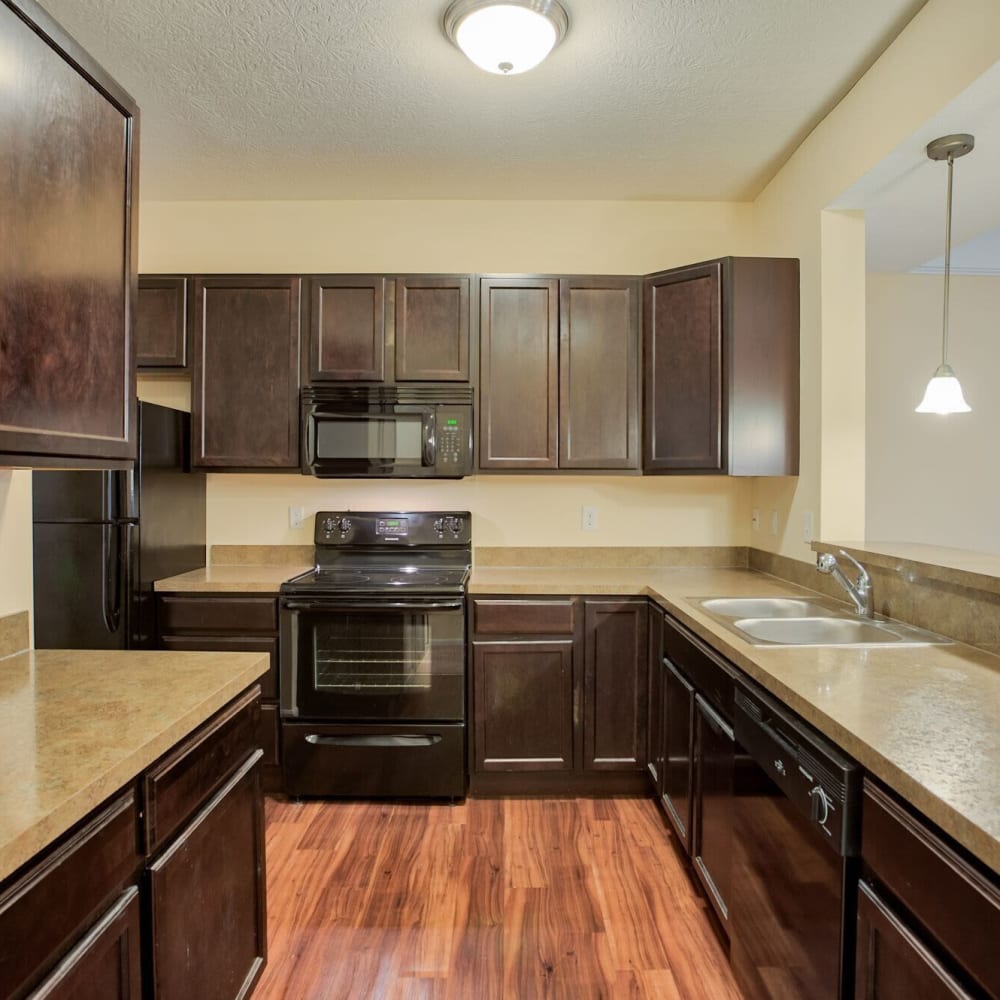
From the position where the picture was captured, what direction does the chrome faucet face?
facing to the left of the viewer

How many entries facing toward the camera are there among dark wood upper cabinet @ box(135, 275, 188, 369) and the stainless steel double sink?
1

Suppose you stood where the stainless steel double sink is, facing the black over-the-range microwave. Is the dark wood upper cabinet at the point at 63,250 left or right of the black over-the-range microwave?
left

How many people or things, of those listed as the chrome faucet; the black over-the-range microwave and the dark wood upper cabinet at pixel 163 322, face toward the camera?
2

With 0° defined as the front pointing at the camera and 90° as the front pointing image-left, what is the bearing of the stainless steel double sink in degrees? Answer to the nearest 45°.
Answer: approximately 90°

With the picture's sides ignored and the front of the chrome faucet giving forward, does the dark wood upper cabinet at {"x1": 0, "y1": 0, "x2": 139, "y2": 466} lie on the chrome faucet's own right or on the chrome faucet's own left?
on the chrome faucet's own left

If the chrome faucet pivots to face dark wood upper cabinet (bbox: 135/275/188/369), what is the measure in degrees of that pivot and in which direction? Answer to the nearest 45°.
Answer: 0° — it already faces it

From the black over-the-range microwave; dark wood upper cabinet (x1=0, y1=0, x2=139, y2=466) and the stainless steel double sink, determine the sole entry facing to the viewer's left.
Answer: the stainless steel double sink

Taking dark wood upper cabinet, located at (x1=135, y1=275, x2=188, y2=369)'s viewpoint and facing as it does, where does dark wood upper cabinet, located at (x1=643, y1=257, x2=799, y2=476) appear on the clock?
dark wood upper cabinet, located at (x1=643, y1=257, x2=799, y2=476) is roughly at 10 o'clock from dark wood upper cabinet, located at (x1=135, y1=275, x2=188, y2=369).
